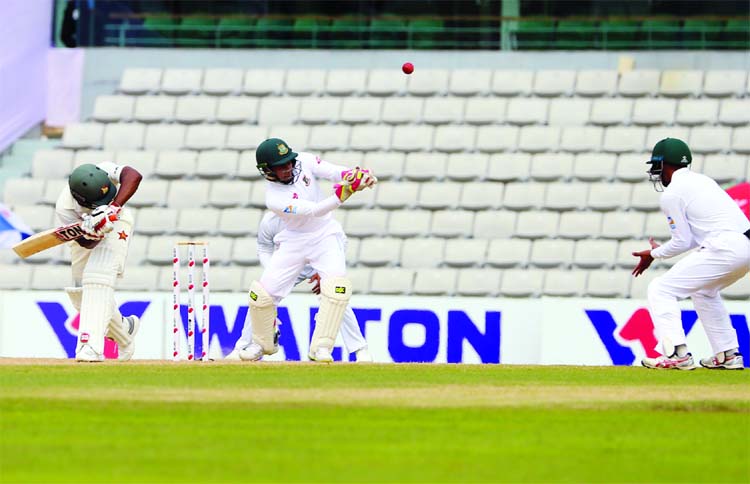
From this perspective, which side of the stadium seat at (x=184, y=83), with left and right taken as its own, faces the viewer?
front

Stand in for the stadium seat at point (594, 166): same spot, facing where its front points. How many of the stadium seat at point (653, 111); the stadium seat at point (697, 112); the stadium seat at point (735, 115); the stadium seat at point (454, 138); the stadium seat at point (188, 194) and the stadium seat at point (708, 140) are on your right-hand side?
2

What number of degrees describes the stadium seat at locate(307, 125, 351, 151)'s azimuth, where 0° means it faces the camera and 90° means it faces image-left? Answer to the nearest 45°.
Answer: approximately 0°

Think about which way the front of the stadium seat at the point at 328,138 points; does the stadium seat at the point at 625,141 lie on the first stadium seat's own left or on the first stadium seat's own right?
on the first stadium seat's own left

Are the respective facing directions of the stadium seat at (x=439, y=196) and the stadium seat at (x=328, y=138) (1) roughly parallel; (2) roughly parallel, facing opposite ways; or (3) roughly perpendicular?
roughly parallel

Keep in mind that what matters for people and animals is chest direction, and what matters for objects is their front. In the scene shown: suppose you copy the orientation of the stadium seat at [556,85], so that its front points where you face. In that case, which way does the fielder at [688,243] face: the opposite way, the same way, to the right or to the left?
to the right

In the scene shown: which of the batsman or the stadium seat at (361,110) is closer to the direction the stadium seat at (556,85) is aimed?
the batsman

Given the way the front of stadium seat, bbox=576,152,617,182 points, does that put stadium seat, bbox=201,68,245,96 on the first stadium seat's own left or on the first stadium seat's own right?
on the first stadium seat's own right

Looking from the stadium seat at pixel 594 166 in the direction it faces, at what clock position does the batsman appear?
The batsman is roughly at 1 o'clock from the stadium seat.

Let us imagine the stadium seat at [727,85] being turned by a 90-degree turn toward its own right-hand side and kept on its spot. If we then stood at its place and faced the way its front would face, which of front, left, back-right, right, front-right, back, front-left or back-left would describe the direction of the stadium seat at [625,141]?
front-left

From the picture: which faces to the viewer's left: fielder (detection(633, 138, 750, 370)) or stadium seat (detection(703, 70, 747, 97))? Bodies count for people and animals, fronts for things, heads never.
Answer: the fielder

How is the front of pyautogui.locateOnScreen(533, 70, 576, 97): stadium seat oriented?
toward the camera

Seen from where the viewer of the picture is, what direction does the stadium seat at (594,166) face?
facing the viewer

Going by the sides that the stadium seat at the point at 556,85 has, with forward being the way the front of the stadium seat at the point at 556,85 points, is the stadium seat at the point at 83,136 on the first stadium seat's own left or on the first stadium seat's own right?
on the first stadium seat's own right

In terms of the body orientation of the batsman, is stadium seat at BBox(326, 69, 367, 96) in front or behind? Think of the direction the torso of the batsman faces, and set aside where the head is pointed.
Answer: behind
